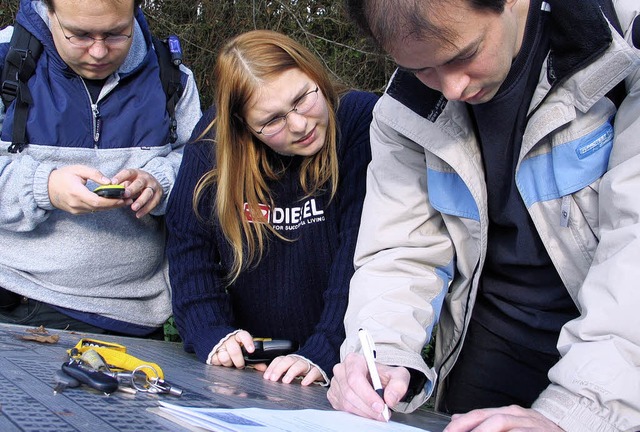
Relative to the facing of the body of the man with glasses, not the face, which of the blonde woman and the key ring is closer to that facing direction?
the key ring

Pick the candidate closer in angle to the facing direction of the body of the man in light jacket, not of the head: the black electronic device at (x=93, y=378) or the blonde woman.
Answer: the black electronic device

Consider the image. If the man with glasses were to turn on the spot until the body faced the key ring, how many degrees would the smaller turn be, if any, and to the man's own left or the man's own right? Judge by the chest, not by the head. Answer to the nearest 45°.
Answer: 0° — they already face it

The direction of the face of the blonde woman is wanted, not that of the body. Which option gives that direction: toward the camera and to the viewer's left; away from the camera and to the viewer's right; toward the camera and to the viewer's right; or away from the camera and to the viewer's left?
toward the camera and to the viewer's right

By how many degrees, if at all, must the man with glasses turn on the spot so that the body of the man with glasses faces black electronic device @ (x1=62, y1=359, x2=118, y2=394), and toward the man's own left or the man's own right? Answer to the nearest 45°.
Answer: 0° — they already face it

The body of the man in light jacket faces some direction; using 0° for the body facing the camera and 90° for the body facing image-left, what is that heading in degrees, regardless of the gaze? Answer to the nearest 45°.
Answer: approximately 45°

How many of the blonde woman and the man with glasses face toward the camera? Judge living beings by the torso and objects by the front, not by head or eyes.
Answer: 2

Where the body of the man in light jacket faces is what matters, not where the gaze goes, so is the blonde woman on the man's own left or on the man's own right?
on the man's own right

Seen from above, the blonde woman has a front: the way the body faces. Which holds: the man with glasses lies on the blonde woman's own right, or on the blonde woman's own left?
on the blonde woman's own right

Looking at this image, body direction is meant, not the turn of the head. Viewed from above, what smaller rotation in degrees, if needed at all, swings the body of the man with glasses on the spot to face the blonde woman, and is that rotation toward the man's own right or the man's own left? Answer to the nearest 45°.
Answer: approximately 45° to the man's own left
